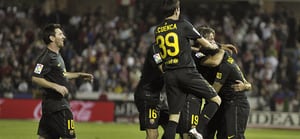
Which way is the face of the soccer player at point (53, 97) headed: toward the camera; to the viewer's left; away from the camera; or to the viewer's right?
to the viewer's right

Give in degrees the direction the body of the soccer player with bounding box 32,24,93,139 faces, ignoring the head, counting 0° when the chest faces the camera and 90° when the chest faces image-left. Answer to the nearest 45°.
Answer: approximately 315°

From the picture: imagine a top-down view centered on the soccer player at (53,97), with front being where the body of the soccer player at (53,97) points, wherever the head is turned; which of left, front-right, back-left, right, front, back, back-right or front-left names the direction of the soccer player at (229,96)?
front-left

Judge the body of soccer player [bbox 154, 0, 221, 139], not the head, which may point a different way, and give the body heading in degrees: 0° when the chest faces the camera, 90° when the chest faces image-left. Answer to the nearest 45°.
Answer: approximately 225°

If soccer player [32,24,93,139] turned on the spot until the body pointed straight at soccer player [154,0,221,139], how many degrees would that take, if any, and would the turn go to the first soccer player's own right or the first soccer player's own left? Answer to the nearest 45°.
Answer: approximately 45° to the first soccer player's own left
